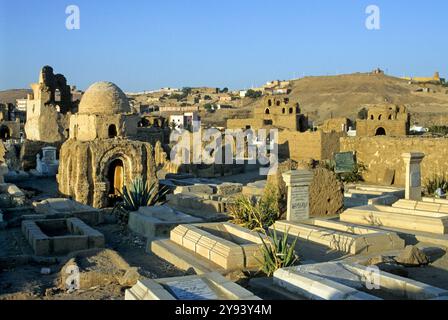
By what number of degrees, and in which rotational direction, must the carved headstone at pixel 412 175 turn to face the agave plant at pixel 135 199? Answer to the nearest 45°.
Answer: approximately 135° to its right

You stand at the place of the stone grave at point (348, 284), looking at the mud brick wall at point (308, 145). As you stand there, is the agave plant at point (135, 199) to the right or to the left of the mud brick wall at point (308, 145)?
left

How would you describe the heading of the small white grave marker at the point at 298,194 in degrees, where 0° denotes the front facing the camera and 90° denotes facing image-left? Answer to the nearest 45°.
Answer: approximately 315°

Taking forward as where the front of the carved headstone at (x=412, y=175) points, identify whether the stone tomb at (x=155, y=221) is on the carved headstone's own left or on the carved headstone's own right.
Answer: on the carved headstone's own right
